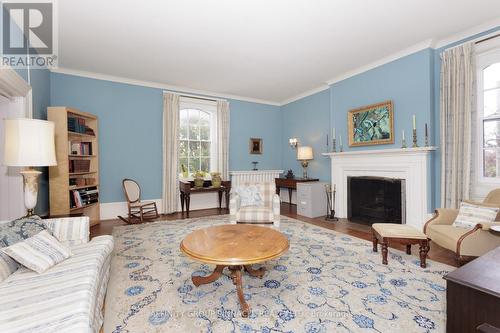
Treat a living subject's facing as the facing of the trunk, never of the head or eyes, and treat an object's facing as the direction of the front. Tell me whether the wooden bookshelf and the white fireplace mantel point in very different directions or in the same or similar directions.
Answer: very different directions

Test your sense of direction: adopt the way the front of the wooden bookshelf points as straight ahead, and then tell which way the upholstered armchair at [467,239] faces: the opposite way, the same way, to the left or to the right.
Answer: the opposite way

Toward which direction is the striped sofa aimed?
to the viewer's right

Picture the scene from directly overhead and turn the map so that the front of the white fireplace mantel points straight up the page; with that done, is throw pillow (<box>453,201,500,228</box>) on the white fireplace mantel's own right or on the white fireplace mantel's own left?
on the white fireplace mantel's own left

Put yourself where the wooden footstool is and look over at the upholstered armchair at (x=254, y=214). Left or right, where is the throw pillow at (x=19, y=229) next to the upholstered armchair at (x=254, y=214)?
left

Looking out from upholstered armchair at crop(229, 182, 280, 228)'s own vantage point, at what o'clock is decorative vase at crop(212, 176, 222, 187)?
The decorative vase is roughly at 5 o'clock from the upholstered armchair.

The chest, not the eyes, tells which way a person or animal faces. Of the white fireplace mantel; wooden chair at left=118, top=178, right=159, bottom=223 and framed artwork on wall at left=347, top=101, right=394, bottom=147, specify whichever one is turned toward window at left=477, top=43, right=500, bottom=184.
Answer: the wooden chair

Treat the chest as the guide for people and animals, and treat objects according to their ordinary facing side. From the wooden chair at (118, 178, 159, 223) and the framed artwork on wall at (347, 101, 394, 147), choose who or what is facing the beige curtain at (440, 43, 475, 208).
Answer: the wooden chair

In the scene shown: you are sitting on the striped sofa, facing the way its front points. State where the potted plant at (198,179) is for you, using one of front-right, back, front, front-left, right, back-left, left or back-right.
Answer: front-left

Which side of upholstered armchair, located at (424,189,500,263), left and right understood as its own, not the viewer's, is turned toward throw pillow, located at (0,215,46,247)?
front

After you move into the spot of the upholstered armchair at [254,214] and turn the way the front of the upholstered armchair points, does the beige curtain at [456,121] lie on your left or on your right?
on your left

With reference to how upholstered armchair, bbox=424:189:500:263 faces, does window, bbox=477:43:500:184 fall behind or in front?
behind

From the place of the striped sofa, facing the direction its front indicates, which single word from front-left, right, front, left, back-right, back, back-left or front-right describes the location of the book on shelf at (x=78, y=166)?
left

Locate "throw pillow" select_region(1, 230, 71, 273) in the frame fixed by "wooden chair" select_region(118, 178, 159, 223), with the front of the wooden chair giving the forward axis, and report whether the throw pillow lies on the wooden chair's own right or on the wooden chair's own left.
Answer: on the wooden chair's own right
